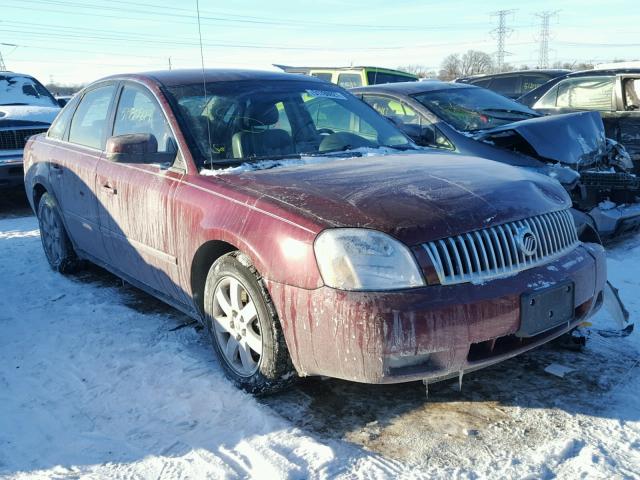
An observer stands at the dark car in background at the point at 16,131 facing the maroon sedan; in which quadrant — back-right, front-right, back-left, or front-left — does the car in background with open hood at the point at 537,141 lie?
front-left

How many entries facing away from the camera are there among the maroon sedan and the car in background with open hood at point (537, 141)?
0

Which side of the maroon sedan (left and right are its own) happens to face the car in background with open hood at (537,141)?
left

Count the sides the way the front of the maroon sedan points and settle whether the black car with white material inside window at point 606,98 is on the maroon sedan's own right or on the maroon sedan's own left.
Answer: on the maroon sedan's own left

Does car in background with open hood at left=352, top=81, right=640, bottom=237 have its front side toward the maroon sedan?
no

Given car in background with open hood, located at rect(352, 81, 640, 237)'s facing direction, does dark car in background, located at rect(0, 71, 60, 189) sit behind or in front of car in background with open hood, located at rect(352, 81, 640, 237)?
behind

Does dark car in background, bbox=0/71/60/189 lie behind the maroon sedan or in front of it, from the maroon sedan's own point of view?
behind

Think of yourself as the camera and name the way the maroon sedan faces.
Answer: facing the viewer and to the right of the viewer

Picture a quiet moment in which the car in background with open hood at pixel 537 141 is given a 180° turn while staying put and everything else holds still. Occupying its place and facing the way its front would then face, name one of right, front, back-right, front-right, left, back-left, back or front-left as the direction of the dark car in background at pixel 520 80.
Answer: front-right

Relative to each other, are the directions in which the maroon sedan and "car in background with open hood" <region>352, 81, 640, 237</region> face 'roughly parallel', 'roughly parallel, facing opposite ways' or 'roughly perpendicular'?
roughly parallel
